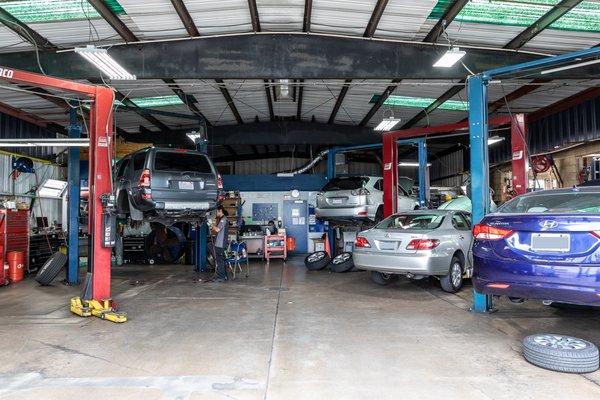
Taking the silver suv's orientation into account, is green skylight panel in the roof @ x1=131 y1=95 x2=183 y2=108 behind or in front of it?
behind

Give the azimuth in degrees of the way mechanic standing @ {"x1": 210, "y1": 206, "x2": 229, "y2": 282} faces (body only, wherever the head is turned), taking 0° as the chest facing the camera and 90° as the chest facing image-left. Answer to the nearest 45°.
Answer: approximately 90°

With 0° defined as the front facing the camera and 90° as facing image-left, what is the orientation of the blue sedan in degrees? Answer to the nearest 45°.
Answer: approximately 180°

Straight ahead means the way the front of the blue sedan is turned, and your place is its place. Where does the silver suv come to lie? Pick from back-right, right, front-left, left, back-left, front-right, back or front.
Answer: front-left

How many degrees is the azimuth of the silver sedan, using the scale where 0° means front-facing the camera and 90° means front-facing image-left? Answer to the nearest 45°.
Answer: approximately 225°

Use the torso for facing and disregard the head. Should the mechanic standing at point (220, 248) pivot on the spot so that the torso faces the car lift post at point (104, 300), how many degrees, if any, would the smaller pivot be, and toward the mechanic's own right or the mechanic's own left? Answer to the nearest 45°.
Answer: approximately 45° to the mechanic's own left

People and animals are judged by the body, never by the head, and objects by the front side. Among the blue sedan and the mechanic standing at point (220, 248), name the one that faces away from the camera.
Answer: the blue sedan

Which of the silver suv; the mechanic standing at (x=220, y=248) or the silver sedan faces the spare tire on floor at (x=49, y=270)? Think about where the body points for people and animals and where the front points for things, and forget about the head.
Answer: the mechanic standing

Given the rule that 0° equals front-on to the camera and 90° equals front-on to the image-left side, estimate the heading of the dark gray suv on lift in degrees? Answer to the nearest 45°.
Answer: approximately 135°

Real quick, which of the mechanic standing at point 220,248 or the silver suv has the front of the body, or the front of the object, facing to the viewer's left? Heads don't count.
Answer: the mechanic standing

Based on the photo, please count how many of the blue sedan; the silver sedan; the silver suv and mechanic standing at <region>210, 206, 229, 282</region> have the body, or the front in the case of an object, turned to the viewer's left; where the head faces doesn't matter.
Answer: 1

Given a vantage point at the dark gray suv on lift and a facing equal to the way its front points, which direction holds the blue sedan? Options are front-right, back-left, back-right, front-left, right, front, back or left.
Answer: back
